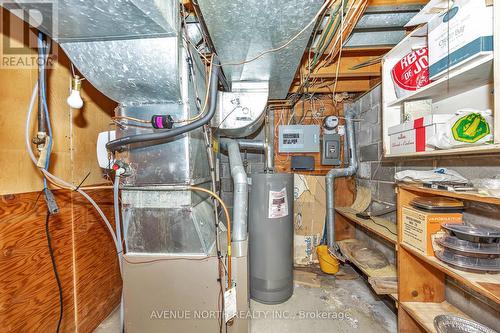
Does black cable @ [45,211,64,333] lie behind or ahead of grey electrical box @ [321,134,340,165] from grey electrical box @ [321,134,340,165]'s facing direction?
ahead

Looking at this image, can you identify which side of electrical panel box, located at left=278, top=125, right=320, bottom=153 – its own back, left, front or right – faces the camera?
front

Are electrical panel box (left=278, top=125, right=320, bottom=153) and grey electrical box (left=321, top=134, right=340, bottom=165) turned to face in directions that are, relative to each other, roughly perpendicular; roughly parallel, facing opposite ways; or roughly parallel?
roughly parallel

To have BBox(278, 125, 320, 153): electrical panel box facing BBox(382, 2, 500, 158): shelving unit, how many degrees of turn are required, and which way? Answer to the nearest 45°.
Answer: approximately 45° to its left

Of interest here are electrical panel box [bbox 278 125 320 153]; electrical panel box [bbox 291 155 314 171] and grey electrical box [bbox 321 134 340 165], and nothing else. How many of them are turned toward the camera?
3

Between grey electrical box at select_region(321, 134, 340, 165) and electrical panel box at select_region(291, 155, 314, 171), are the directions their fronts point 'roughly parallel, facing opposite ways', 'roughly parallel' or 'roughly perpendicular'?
roughly parallel

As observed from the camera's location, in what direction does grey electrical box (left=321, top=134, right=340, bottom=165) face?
facing the viewer

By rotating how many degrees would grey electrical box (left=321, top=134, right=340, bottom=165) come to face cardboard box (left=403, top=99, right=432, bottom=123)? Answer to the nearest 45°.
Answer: approximately 45° to its left

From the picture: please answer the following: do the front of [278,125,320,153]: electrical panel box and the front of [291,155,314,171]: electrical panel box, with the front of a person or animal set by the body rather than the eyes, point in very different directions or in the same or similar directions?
same or similar directions
